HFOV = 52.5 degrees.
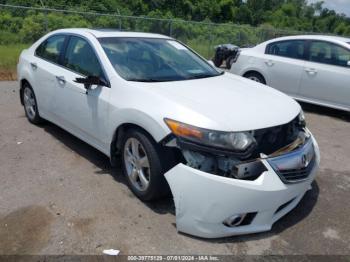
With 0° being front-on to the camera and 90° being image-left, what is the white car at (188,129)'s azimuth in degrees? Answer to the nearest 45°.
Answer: approximately 315°

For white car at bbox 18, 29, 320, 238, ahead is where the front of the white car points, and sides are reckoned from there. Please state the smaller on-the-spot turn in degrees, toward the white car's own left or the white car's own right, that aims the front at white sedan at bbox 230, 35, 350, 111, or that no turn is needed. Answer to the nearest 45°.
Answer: approximately 90° to the white car's own left

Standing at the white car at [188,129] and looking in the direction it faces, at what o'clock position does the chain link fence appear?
The chain link fence is roughly at 7 o'clock from the white car.

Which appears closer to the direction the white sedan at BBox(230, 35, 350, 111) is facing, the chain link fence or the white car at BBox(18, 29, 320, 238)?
the white car

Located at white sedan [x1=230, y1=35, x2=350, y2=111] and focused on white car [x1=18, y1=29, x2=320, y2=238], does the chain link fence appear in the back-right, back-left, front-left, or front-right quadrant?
back-right
